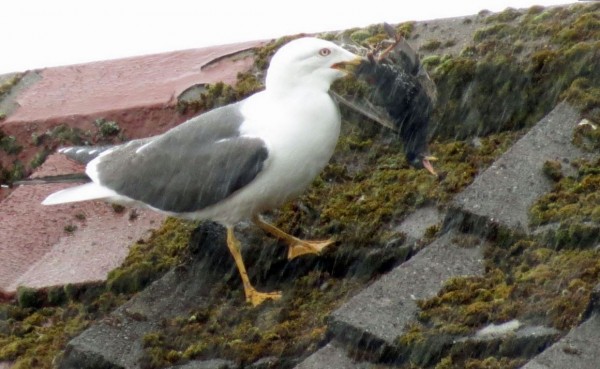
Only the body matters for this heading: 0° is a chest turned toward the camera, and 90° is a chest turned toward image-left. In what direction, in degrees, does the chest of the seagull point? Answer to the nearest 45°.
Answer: approximately 270°
